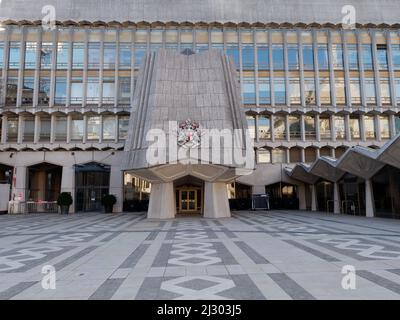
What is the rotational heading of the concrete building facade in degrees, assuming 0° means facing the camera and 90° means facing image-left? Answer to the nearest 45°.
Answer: approximately 0°
